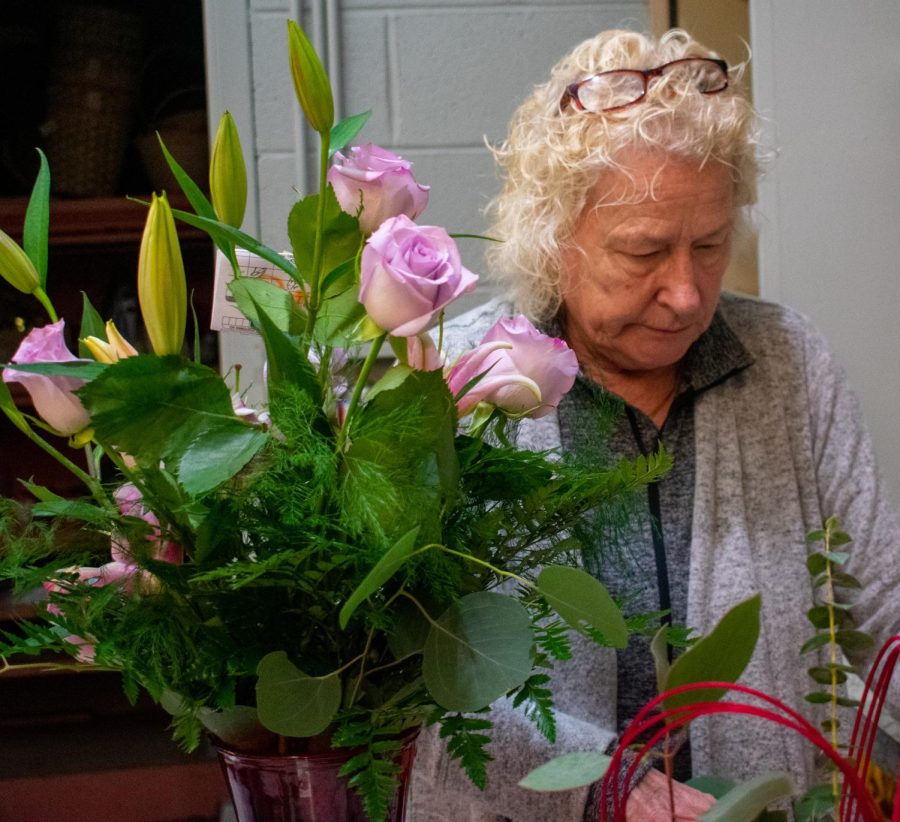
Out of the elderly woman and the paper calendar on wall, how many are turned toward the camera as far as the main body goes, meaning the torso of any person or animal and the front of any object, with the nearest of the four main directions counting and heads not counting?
2

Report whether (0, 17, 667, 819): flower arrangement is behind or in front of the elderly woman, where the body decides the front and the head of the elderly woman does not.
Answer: in front

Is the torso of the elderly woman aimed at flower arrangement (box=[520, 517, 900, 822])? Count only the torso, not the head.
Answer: yes

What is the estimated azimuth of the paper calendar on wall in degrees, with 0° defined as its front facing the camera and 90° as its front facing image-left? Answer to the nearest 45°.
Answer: approximately 0°
